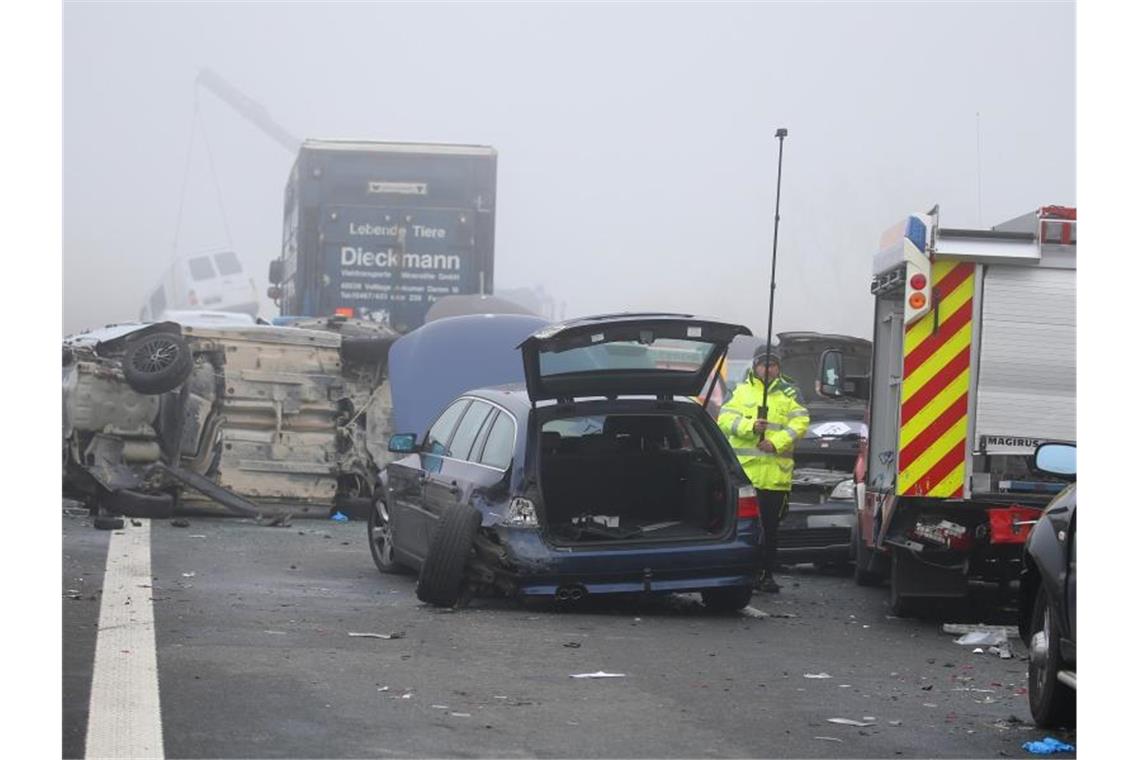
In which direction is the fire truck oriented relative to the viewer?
away from the camera

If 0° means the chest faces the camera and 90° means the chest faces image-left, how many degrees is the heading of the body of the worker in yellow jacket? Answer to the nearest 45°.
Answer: approximately 0°

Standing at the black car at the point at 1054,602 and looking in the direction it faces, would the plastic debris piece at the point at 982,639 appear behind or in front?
in front

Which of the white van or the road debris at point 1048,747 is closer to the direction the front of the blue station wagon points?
the white van

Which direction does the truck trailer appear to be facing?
away from the camera

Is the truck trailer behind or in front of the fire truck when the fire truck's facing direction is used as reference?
in front

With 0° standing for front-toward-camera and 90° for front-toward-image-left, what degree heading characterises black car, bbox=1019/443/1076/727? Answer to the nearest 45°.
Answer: approximately 135°

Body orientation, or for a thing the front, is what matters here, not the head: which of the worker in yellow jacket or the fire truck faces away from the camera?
the fire truck

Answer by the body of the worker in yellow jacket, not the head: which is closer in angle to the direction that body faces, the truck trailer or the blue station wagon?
the blue station wagon
